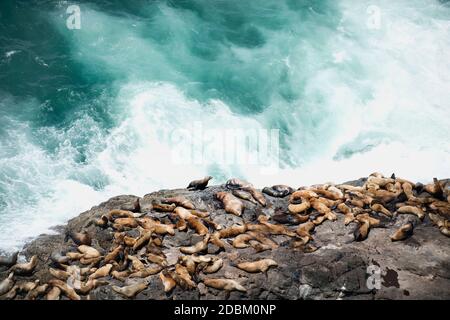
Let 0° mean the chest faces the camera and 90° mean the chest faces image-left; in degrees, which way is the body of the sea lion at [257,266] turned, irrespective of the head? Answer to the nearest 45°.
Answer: approximately 270°

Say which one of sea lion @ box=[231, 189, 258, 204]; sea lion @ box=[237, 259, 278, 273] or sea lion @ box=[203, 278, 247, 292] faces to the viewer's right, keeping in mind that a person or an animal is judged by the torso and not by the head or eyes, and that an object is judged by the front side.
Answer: sea lion @ box=[237, 259, 278, 273]

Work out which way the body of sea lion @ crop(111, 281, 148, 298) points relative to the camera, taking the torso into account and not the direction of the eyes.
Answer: to the viewer's right

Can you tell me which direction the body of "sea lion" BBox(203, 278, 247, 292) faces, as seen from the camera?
to the viewer's left

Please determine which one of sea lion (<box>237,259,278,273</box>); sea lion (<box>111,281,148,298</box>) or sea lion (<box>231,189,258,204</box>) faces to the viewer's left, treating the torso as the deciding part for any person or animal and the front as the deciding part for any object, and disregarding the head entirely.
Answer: sea lion (<box>231,189,258,204</box>)

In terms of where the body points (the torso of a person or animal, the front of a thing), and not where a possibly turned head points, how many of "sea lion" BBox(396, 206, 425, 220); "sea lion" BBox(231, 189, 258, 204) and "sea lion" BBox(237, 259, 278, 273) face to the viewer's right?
1

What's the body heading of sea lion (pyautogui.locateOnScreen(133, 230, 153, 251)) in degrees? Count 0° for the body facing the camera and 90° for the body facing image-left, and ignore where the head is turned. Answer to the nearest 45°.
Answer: approximately 225°

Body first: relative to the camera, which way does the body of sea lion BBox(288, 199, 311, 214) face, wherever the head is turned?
to the viewer's right

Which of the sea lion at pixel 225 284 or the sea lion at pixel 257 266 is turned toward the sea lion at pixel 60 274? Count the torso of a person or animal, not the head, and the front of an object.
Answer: the sea lion at pixel 225 284
